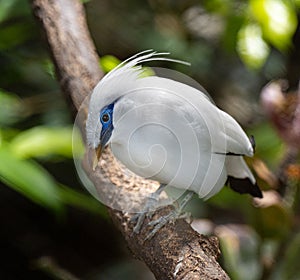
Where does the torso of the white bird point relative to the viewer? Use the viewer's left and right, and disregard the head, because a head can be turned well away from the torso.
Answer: facing to the left of the viewer

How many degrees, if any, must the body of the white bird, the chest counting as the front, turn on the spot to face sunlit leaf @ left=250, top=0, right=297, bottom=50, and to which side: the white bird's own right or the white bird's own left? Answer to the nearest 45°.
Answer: approximately 135° to the white bird's own right
